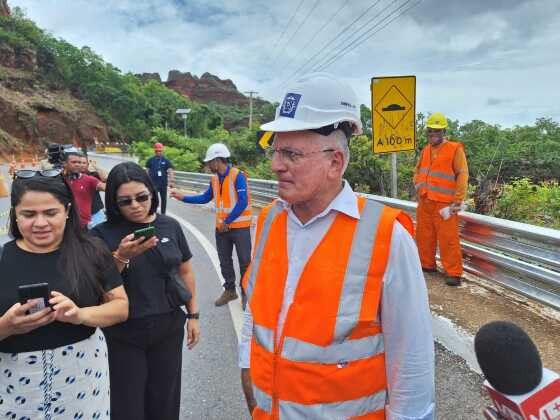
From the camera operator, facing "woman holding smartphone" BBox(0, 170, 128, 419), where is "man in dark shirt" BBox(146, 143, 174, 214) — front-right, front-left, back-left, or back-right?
back-left

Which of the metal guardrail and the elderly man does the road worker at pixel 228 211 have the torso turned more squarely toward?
the elderly man

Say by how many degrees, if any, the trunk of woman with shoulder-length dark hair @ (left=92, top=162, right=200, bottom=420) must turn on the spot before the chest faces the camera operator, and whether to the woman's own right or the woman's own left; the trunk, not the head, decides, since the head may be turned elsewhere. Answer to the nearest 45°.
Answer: approximately 180°

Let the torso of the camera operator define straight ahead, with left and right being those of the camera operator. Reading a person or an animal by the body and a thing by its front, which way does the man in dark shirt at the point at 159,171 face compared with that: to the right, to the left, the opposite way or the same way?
the same way

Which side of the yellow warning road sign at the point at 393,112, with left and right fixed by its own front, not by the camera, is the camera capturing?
front

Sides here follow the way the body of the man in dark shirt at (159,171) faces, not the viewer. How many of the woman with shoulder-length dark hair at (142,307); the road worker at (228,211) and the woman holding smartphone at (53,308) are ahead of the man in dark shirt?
3

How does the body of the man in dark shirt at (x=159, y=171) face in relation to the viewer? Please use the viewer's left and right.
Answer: facing the viewer

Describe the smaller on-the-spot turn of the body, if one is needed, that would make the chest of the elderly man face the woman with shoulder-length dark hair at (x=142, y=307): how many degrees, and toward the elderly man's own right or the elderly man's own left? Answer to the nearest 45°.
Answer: approximately 90° to the elderly man's own right

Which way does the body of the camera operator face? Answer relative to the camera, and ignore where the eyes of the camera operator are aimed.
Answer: toward the camera

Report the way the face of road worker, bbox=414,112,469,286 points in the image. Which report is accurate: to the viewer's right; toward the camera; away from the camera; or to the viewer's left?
toward the camera

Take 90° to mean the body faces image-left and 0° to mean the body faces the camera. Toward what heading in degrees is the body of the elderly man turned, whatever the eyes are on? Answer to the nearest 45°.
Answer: approximately 45°

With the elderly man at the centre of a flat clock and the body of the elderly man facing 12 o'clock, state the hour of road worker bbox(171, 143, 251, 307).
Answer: The road worker is roughly at 4 o'clock from the elderly man.
